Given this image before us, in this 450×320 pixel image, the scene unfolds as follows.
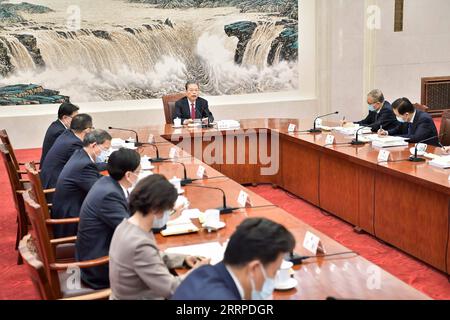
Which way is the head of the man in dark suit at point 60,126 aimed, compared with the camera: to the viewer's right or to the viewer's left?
to the viewer's right

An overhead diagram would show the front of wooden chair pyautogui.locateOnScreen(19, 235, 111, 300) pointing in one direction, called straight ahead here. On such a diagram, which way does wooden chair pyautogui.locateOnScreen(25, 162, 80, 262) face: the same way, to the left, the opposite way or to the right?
the same way

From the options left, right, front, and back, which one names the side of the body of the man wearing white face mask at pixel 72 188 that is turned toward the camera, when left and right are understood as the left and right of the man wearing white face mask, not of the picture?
right

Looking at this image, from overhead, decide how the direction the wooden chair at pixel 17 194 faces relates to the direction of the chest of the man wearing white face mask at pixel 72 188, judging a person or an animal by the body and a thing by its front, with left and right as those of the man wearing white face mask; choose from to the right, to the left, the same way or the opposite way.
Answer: the same way

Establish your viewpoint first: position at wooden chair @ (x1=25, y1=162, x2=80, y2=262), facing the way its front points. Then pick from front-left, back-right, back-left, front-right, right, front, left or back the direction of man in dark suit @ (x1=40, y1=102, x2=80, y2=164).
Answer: left

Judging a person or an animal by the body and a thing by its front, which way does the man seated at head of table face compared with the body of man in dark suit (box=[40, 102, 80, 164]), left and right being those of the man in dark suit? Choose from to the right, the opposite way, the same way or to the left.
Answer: to the right

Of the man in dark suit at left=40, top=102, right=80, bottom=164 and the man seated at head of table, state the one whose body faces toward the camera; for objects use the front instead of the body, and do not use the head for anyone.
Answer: the man seated at head of table

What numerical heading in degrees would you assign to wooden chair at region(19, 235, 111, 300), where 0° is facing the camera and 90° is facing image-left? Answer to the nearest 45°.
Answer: approximately 270°

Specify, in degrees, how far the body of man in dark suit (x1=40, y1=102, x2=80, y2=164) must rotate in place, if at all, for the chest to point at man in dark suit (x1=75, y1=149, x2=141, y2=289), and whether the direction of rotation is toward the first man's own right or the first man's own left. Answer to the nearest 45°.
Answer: approximately 90° to the first man's own right

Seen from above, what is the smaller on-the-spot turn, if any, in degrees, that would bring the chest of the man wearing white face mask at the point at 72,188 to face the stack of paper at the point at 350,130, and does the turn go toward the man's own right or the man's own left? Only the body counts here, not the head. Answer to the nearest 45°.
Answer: approximately 45° to the man's own left

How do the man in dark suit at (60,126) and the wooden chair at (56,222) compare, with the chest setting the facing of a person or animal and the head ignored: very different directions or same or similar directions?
same or similar directions

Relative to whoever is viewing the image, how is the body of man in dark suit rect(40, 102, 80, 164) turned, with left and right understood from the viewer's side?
facing to the right of the viewer

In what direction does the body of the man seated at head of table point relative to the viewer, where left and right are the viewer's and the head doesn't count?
facing the viewer

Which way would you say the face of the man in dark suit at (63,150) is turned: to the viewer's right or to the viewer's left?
to the viewer's right

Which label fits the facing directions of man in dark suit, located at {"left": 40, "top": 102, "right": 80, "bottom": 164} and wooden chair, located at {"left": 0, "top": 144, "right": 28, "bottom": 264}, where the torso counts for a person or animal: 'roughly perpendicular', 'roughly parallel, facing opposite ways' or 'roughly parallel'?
roughly parallel

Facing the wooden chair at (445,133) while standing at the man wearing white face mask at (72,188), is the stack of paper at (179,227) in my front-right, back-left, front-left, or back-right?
front-right

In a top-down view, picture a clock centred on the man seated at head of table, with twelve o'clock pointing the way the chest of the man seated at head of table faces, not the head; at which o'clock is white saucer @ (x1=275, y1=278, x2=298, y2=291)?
The white saucer is roughly at 12 o'clock from the man seated at head of table.
